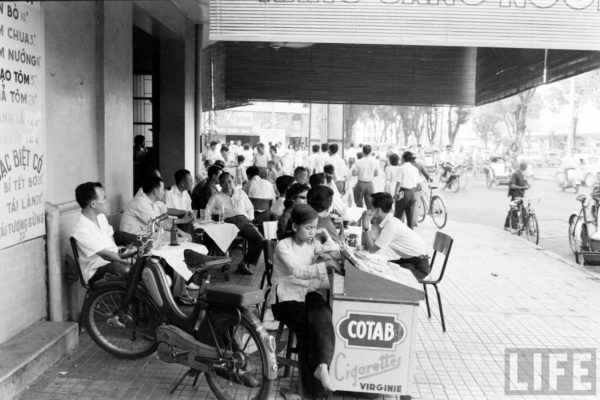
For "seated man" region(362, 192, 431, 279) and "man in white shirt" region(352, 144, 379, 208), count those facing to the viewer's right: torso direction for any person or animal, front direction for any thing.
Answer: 0

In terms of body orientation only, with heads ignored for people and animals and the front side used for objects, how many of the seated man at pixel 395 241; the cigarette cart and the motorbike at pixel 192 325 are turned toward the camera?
1

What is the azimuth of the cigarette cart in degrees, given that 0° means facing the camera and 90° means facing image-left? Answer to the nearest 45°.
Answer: approximately 0°

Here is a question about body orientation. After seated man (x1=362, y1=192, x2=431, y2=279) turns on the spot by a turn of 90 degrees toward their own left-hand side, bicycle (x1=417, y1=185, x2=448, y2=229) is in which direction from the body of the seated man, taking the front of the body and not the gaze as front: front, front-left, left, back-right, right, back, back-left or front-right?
back

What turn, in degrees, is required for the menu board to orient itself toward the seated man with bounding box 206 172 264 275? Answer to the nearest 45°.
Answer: approximately 90° to its left

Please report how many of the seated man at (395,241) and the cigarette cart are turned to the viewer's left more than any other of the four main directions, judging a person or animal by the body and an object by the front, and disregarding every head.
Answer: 1

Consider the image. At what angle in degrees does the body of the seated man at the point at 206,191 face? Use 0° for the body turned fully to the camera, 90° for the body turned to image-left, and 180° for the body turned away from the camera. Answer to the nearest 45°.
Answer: approximately 270°

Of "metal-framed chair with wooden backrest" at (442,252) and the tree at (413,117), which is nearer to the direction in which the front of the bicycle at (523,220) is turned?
the metal-framed chair with wooden backrest

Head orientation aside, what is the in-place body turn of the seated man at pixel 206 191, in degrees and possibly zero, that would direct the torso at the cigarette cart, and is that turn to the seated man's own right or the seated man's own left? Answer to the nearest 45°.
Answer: approximately 90° to the seated man's own right

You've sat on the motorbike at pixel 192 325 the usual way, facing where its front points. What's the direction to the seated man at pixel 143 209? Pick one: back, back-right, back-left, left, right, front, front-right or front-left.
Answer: front-right

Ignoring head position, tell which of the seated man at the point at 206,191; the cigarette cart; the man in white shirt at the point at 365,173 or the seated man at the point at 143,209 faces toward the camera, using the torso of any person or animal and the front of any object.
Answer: the cigarette cart

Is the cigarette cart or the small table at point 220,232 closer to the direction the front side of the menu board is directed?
the cigarette cart

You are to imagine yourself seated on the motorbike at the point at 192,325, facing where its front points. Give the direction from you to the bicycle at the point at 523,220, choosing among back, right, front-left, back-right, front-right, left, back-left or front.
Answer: right

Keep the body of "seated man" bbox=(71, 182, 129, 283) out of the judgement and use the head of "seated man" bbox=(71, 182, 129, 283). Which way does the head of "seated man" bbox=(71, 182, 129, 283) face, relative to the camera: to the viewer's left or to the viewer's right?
to the viewer's right

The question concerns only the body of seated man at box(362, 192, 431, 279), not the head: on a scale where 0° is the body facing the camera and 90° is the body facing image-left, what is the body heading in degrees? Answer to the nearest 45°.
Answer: approximately 90°
